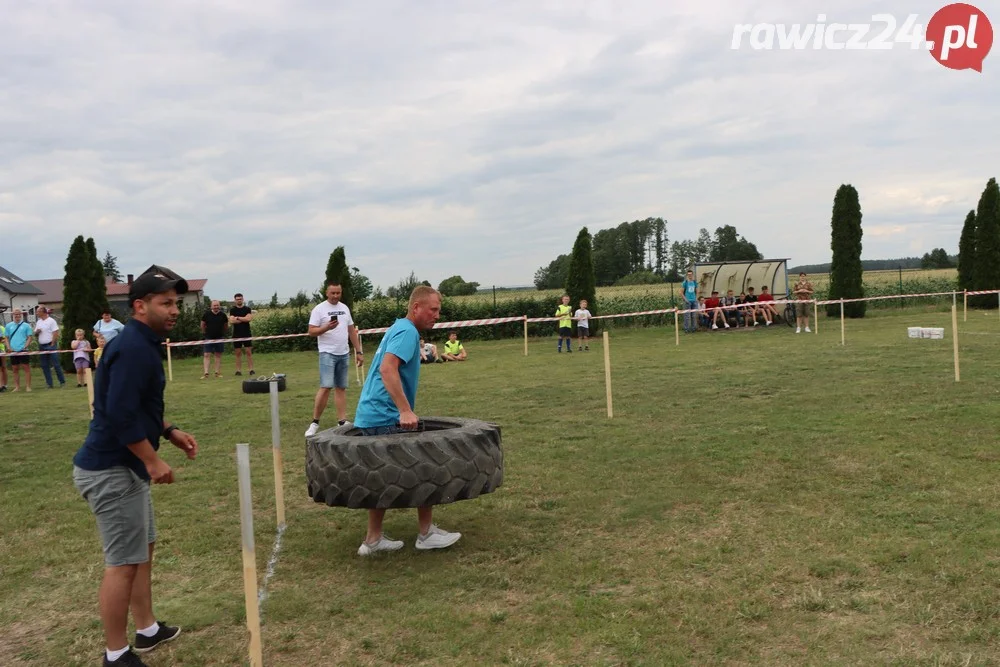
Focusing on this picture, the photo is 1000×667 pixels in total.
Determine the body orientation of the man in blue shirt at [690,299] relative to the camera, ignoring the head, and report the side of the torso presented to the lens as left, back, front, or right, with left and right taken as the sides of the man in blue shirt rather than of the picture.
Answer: front

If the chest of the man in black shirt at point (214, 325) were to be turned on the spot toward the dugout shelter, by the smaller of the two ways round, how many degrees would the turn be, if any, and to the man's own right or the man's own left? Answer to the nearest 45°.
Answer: approximately 90° to the man's own left

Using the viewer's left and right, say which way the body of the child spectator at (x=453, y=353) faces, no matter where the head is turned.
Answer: facing the viewer

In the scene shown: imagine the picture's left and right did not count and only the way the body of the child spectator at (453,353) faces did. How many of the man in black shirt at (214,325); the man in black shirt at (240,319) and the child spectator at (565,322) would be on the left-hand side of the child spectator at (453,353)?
1

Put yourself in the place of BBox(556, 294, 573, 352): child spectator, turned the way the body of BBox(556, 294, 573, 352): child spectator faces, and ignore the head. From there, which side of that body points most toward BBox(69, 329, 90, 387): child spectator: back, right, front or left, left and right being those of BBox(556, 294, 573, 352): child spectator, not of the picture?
right
